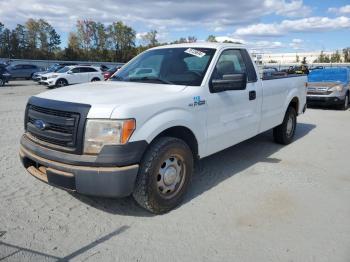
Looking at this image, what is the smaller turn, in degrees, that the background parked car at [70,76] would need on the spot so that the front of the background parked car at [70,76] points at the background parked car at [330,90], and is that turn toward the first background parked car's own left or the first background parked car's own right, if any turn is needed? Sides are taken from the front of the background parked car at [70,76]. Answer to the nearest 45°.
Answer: approximately 90° to the first background parked car's own left

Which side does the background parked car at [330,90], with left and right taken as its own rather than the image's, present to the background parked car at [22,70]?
right

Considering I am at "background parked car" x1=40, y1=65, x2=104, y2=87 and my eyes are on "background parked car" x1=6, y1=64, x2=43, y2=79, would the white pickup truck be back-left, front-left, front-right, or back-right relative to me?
back-left

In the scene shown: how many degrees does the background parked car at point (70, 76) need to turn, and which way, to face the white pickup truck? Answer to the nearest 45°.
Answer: approximately 45° to its left

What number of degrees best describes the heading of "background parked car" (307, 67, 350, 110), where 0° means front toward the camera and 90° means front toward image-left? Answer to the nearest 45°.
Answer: approximately 45°
